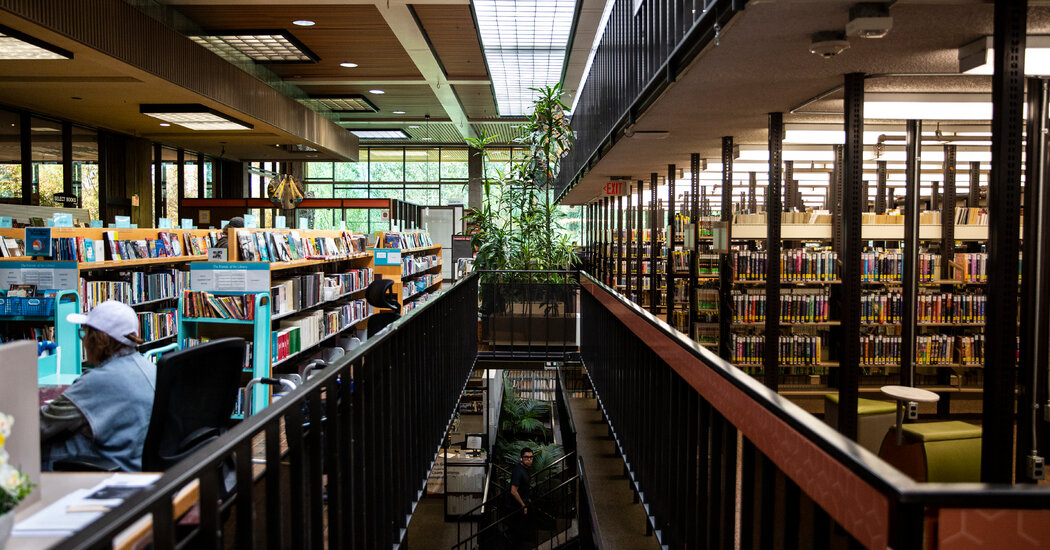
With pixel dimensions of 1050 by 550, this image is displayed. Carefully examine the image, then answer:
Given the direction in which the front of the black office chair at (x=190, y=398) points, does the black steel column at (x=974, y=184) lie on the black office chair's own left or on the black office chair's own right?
on the black office chair's own right

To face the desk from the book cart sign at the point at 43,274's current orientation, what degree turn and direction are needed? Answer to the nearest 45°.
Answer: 0° — it already faces it

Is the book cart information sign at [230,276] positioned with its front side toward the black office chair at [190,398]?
yes

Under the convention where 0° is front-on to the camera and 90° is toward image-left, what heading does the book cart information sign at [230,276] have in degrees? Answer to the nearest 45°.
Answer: approximately 0°

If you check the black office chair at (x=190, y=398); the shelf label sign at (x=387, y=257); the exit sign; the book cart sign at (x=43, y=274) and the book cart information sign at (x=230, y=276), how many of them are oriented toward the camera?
4
